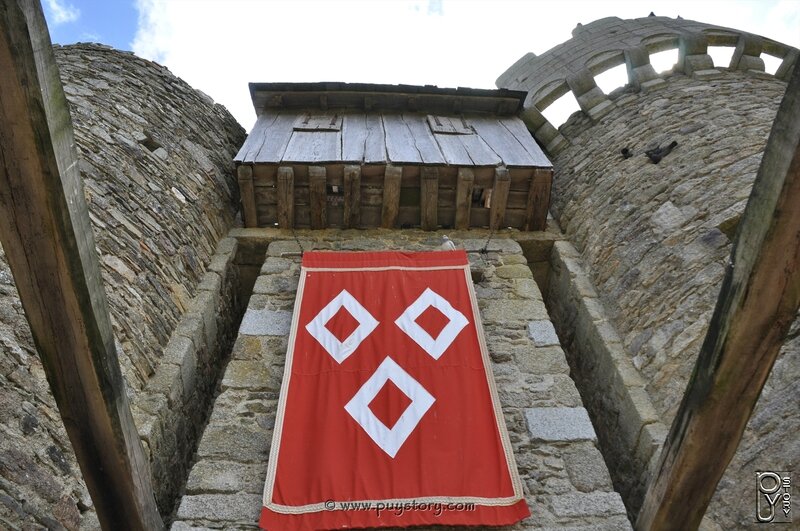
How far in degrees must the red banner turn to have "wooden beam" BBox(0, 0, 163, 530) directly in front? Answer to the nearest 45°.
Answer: approximately 45° to its right

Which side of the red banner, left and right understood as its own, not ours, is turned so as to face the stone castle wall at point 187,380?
right

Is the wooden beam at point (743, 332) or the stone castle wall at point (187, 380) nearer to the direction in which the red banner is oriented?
the wooden beam

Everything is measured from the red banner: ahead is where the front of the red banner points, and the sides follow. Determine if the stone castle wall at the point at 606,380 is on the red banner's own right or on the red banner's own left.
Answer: on the red banner's own left

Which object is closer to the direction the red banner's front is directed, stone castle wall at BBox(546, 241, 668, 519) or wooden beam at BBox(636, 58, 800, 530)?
the wooden beam

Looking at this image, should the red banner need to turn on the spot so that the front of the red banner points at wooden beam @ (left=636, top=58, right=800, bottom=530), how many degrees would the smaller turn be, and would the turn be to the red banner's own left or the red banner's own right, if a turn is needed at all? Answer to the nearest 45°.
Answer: approximately 45° to the red banner's own left

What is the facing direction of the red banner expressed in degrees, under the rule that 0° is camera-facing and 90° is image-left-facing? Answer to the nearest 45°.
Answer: approximately 0°
